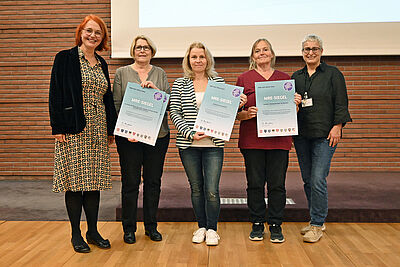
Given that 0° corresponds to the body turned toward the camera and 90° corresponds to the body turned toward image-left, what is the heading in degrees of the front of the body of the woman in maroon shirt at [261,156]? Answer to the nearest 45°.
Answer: approximately 0°

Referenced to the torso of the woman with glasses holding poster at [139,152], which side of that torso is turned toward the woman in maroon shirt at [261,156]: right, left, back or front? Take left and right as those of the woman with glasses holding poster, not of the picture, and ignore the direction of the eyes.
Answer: left

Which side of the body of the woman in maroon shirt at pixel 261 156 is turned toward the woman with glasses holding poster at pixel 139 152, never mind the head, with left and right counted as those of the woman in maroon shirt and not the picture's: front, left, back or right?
right

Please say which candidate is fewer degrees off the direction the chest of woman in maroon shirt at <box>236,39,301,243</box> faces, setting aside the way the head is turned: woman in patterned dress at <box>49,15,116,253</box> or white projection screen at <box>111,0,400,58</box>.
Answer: the woman in patterned dress

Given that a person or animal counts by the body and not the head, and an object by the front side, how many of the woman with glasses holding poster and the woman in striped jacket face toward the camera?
2

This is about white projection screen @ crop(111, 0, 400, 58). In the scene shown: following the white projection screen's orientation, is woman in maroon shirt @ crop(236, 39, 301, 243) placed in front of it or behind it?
in front

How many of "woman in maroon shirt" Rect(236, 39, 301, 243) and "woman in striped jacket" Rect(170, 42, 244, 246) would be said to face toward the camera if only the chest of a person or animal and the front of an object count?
2

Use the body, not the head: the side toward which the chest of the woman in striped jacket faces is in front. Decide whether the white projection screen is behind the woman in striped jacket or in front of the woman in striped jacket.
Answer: behind
